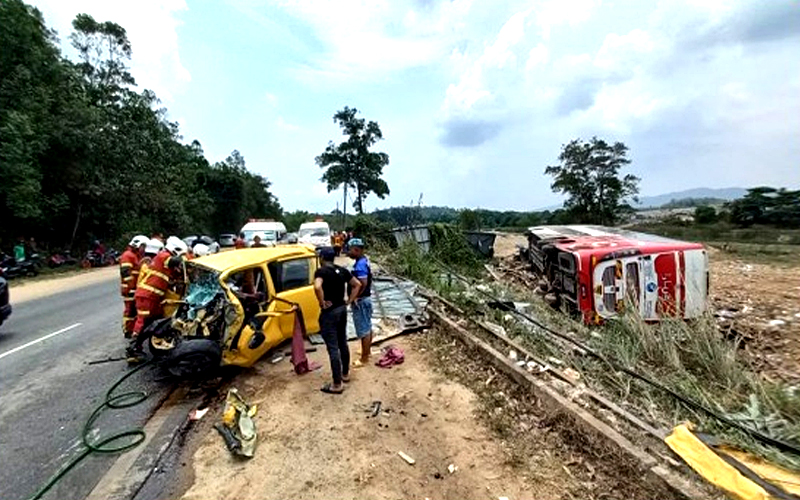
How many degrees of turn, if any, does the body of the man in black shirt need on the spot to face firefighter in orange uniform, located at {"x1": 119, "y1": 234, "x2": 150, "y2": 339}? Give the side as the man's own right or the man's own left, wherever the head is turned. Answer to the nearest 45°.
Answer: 0° — they already face them

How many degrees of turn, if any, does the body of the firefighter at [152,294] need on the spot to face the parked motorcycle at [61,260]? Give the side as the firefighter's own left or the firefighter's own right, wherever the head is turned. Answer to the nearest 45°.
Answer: approximately 90° to the firefighter's own left

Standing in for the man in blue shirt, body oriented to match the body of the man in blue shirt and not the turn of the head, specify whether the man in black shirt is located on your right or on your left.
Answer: on your left

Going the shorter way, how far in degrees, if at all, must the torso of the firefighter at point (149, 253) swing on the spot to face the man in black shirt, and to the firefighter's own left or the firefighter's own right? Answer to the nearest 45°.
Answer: approximately 45° to the firefighter's own right

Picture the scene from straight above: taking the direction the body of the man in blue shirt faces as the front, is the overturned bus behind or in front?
behind

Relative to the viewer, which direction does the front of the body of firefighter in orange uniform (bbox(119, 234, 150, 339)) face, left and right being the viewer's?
facing to the right of the viewer

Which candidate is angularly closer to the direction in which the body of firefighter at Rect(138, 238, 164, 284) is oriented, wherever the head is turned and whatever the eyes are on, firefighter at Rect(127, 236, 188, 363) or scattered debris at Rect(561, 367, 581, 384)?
the scattered debris

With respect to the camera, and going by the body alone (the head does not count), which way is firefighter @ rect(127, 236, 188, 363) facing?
to the viewer's right

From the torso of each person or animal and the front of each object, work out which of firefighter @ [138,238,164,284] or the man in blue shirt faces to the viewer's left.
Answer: the man in blue shirt

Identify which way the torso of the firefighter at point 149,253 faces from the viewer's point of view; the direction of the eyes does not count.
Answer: to the viewer's right

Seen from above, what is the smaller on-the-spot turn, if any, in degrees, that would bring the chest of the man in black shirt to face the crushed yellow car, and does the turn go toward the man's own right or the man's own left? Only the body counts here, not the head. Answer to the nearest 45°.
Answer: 0° — they already face it

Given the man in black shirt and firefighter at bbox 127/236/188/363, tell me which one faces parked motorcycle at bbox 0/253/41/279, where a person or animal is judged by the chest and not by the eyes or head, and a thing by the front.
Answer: the man in black shirt

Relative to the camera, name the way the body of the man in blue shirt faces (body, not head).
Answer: to the viewer's left
